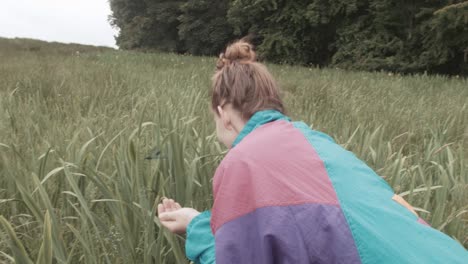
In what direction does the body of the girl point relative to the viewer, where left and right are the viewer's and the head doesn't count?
facing away from the viewer and to the left of the viewer

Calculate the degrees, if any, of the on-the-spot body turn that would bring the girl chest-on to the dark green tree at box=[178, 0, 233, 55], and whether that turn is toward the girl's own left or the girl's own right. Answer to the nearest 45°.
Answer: approximately 45° to the girl's own right

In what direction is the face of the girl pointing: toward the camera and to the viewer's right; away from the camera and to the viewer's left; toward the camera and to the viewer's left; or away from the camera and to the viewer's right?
away from the camera and to the viewer's left
